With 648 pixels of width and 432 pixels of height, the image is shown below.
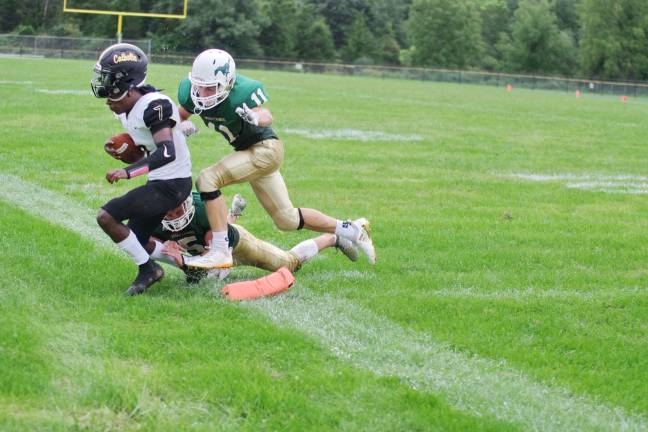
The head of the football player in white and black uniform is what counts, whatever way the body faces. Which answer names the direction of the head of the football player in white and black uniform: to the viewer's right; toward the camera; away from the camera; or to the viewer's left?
to the viewer's left

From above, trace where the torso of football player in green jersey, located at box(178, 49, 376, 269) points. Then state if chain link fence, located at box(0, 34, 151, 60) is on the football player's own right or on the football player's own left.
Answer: on the football player's own right

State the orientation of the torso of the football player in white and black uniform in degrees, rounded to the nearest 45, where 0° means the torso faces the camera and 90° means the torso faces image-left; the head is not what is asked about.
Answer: approximately 90°

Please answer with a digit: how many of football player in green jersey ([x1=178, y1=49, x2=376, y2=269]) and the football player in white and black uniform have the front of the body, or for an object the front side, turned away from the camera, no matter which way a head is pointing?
0

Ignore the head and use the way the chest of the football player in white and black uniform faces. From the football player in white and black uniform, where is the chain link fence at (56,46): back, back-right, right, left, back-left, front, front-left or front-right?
right

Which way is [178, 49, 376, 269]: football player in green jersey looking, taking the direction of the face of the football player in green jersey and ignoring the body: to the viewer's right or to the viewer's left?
to the viewer's left

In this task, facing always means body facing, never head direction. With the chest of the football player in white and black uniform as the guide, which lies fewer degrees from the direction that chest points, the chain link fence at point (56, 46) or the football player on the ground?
the chain link fence
